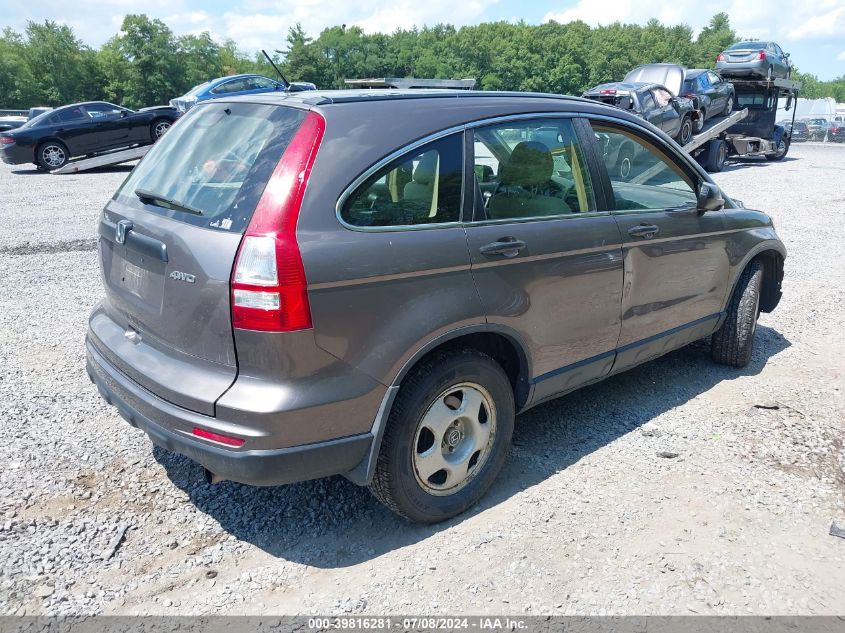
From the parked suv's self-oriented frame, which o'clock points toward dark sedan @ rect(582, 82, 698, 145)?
The dark sedan is roughly at 11 o'clock from the parked suv.

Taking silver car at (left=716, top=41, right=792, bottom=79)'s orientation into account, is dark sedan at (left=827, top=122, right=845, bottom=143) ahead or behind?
ahead

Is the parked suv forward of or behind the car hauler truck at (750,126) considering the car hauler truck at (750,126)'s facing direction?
behind

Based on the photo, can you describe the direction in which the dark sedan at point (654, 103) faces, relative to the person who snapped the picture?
facing away from the viewer and to the right of the viewer

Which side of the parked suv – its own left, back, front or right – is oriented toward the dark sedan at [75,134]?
left

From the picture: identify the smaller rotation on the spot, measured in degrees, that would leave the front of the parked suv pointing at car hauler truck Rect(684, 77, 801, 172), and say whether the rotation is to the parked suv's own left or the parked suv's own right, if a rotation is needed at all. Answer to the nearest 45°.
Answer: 0° — it already faces it

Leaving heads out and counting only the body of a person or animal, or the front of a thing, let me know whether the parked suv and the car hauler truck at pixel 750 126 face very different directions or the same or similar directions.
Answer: same or similar directions

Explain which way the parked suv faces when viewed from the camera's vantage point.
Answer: facing away from the viewer and to the right of the viewer

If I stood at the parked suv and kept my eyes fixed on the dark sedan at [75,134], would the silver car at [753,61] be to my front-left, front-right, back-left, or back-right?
front-right

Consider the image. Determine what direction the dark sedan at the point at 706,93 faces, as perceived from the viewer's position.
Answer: facing away from the viewer and to the right of the viewer

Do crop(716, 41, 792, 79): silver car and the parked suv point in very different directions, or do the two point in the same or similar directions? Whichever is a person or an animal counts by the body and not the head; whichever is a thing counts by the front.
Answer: same or similar directions

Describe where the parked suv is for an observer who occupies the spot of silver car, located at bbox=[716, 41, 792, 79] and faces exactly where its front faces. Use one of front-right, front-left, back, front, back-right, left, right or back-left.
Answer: back-right

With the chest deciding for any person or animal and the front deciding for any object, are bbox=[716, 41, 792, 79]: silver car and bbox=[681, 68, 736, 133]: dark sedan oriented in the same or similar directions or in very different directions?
same or similar directions

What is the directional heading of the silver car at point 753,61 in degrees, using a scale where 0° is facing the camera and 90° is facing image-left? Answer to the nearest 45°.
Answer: approximately 225°
